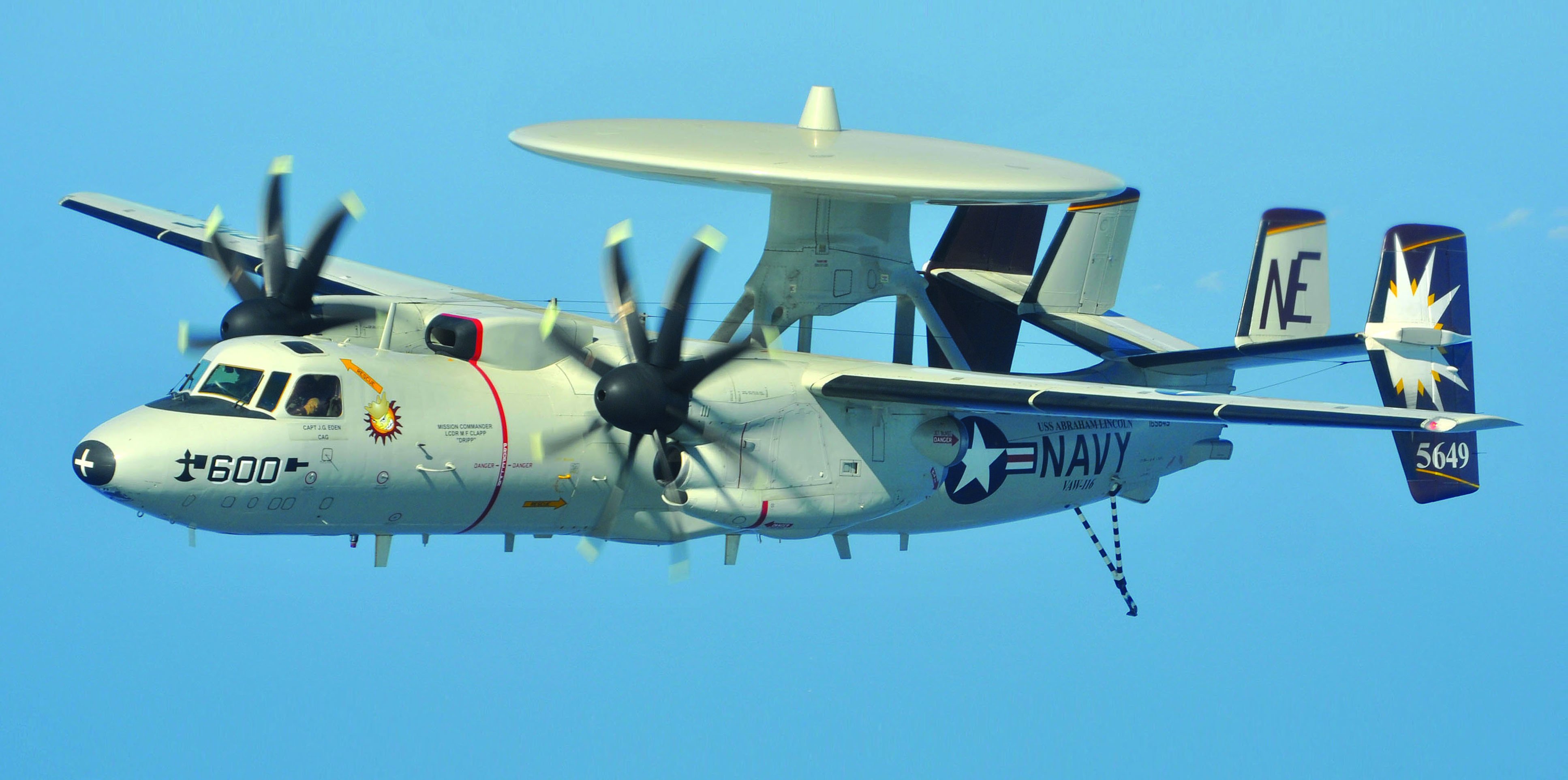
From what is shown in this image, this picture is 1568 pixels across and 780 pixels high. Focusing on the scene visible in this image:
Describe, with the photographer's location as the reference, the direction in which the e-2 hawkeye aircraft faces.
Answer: facing the viewer and to the left of the viewer
